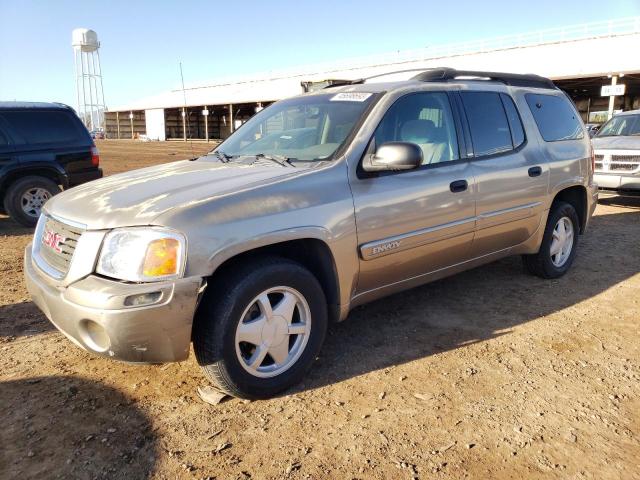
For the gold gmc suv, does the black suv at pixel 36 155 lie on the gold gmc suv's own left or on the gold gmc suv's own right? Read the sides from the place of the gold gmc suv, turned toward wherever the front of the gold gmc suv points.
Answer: on the gold gmc suv's own right

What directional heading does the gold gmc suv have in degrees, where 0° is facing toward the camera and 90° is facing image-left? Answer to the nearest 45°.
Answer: approximately 45°

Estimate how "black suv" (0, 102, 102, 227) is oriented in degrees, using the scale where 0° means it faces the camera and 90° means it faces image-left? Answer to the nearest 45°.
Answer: approximately 90°

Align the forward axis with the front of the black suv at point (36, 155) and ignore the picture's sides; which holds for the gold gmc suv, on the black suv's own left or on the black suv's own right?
on the black suv's own left
